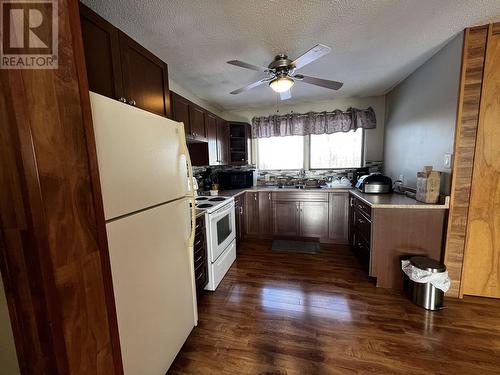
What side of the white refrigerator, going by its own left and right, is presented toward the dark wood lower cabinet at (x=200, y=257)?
left

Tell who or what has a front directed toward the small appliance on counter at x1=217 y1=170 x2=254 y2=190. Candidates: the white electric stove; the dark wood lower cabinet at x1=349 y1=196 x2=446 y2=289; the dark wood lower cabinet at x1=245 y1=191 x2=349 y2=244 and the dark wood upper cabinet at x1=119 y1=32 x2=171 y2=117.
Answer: the dark wood lower cabinet at x1=349 y1=196 x2=446 y2=289

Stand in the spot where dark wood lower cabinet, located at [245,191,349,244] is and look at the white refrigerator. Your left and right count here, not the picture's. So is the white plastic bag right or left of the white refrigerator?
left

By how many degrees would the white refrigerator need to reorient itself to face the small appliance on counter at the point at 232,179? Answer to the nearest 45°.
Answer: approximately 90° to its left

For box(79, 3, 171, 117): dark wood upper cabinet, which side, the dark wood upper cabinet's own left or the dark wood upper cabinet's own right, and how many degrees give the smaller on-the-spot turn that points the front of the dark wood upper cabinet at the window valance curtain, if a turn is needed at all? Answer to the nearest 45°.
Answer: approximately 45° to the dark wood upper cabinet's own left

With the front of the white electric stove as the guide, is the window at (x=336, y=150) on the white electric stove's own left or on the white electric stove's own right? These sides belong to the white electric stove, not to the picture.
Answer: on the white electric stove's own left

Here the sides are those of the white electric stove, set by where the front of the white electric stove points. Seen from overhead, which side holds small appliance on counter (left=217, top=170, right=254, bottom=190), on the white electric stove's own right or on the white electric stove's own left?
on the white electric stove's own left

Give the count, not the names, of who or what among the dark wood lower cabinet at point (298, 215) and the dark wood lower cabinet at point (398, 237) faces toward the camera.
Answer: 1

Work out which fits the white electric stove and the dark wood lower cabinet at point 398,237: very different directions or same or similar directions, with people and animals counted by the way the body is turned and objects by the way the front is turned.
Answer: very different directions

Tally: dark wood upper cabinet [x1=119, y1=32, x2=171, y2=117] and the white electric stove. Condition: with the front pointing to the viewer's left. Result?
0

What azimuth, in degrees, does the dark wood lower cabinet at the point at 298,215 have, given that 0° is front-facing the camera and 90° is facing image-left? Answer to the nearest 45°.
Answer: approximately 0°

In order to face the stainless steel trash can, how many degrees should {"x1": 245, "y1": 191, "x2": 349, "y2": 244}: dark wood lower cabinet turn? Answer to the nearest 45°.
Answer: approximately 45° to its left

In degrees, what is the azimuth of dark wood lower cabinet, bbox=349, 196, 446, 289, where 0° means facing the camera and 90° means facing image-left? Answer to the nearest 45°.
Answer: approximately 90°

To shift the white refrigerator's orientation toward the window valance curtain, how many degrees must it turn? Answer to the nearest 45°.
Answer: approximately 90° to its left

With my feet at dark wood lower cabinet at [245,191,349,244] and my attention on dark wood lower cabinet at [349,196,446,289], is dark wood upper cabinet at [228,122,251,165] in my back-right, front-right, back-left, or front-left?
back-right

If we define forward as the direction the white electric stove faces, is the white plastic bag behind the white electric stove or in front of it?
in front

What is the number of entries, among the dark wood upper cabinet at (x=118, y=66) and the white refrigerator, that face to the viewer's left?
0
